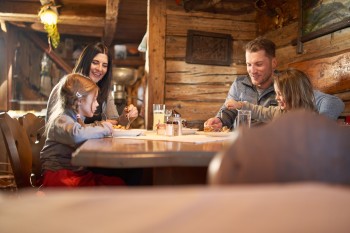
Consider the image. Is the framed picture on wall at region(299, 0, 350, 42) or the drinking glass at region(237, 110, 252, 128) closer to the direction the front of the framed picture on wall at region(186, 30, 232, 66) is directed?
the drinking glass

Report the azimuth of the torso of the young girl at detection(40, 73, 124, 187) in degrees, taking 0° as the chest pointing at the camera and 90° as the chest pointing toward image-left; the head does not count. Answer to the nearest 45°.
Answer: approximately 270°

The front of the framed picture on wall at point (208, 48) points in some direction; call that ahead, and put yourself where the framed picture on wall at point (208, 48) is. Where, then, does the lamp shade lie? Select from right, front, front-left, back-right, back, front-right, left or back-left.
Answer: right

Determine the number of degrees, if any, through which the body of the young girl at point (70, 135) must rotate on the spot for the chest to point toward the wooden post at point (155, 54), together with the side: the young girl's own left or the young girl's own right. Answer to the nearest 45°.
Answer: approximately 45° to the young girl's own left

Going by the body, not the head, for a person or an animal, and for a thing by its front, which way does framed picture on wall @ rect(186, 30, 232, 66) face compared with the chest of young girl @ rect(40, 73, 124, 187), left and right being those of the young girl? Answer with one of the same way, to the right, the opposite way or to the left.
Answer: to the right

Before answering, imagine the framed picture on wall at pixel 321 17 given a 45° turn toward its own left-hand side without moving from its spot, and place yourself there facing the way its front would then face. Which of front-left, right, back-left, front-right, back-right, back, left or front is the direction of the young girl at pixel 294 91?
front

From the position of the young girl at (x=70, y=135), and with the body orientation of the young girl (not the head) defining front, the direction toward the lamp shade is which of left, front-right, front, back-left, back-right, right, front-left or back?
left

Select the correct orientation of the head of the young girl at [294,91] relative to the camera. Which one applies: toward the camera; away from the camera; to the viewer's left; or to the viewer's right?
to the viewer's left

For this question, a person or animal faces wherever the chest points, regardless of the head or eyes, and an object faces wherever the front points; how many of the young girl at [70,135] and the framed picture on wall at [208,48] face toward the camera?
1

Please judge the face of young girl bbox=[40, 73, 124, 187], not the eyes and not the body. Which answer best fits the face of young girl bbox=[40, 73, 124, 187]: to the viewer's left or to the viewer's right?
to the viewer's right

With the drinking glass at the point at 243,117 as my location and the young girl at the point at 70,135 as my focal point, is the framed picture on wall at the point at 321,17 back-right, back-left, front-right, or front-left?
back-right

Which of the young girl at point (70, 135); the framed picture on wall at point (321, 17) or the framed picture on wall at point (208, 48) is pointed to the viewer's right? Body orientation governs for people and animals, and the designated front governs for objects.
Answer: the young girl

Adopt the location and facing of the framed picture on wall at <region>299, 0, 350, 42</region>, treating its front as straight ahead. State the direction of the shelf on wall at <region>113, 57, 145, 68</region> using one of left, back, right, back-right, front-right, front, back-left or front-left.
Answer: right

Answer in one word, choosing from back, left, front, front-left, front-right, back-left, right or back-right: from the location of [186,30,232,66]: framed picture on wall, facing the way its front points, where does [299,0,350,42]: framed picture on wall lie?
front-left
